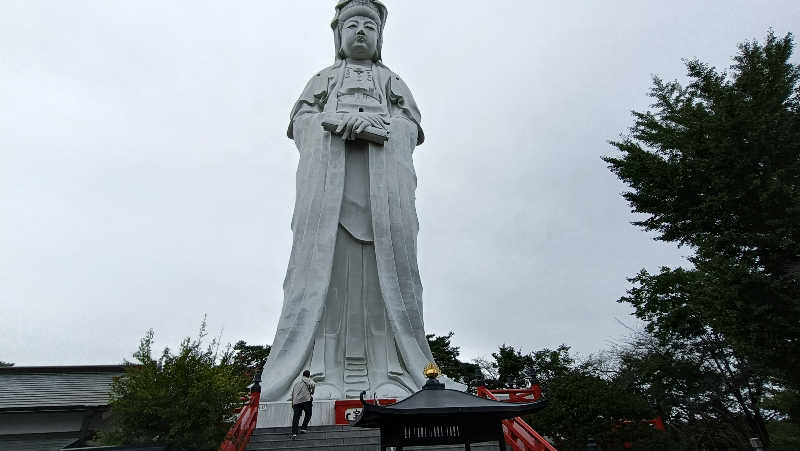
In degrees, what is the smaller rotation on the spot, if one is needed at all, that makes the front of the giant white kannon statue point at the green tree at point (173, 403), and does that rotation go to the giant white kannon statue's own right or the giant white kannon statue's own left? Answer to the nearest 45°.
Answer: approximately 45° to the giant white kannon statue's own right

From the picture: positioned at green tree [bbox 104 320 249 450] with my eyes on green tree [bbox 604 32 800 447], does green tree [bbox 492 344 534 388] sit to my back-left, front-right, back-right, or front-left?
front-left

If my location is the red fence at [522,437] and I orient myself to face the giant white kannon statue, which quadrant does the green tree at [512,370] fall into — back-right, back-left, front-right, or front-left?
front-right

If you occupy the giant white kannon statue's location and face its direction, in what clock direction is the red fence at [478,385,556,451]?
The red fence is roughly at 11 o'clock from the giant white kannon statue.

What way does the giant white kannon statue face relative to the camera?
toward the camera

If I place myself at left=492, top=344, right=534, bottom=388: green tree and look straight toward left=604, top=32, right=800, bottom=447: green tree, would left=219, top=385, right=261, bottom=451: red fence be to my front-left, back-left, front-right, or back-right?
front-right

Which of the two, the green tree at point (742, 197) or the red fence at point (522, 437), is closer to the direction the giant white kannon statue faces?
the red fence

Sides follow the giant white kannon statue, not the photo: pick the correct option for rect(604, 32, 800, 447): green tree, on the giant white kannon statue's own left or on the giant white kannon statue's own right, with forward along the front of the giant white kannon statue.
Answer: on the giant white kannon statue's own left
